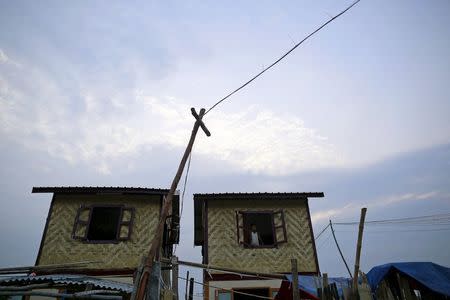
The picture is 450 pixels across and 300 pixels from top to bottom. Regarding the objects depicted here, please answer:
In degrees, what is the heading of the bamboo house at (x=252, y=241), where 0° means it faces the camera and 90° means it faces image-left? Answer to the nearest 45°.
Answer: approximately 0°

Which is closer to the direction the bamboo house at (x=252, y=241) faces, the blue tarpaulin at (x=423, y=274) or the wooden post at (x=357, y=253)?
the wooden post

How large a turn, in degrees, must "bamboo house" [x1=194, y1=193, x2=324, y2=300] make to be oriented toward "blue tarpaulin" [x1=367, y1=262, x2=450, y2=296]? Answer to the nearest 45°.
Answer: approximately 90° to its left

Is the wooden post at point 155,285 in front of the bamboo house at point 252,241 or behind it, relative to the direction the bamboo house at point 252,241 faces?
in front

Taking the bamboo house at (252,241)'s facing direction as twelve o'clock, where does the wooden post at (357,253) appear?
The wooden post is roughly at 11 o'clock from the bamboo house.

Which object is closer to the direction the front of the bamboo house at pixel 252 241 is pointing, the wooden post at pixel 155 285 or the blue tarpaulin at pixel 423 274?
the wooden post
